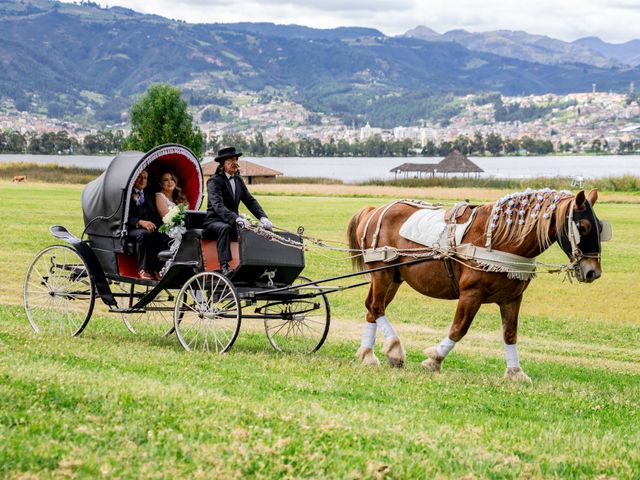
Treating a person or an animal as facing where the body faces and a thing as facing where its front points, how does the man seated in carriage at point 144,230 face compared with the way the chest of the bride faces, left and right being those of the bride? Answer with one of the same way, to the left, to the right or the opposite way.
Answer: the same way

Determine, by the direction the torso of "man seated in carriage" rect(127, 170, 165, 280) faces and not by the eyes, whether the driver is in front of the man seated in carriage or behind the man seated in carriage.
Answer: in front

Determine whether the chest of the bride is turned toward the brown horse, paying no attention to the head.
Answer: yes

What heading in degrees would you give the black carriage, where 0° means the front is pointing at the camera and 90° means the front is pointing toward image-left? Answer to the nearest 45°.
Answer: approximately 315°

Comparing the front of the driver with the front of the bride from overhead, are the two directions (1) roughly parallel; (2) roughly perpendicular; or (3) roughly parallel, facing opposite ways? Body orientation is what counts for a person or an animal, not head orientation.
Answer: roughly parallel

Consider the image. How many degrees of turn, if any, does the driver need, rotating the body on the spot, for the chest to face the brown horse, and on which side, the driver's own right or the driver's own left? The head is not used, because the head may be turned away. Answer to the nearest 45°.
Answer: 0° — they already face it

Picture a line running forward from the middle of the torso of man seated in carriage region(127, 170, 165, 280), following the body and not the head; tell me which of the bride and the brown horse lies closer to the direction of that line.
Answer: the brown horse

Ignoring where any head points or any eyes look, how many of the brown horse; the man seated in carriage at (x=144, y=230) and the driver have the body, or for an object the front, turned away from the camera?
0

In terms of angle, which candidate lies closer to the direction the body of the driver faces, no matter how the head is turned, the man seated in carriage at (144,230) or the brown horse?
the brown horse

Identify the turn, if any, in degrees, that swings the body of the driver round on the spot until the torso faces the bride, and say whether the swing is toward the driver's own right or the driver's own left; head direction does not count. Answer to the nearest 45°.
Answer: approximately 180°

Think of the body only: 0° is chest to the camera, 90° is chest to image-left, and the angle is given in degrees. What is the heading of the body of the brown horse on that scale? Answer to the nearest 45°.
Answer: approximately 270°

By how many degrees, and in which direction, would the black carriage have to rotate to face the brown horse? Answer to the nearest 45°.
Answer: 0° — it already faces it

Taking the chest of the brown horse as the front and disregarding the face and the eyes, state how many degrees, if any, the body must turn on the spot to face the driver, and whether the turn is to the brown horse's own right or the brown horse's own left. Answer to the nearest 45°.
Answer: approximately 180°

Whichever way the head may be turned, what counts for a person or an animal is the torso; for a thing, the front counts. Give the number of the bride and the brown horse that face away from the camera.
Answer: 0

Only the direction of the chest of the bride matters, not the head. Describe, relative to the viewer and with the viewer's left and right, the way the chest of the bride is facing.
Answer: facing the viewer and to the right of the viewer

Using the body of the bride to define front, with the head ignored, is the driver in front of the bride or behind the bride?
in front

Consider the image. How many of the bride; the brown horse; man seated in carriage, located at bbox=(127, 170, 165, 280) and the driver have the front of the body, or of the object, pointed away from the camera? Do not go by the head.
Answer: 0

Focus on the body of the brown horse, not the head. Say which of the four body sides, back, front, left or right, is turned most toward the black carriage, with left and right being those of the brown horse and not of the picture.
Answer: back
